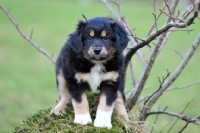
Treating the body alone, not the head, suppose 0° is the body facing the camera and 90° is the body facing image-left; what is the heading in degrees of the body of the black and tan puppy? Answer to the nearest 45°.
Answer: approximately 0°
